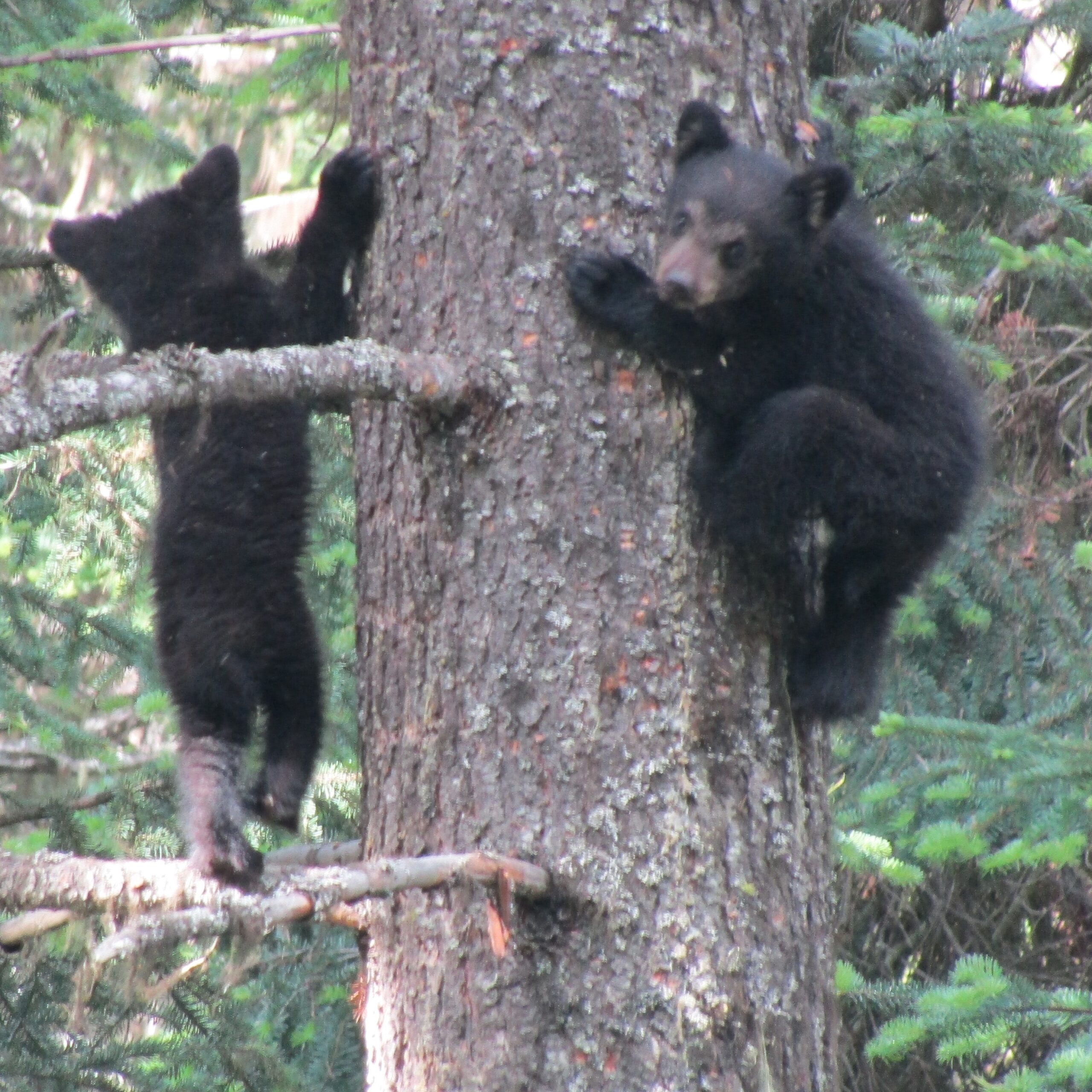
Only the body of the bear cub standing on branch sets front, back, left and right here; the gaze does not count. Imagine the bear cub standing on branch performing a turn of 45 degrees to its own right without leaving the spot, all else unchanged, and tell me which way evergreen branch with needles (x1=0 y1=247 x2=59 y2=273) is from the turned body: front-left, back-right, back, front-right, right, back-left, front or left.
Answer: left

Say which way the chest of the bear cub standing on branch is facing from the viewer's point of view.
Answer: away from the camera

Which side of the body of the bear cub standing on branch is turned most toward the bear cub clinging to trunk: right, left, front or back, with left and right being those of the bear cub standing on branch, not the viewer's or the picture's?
right
